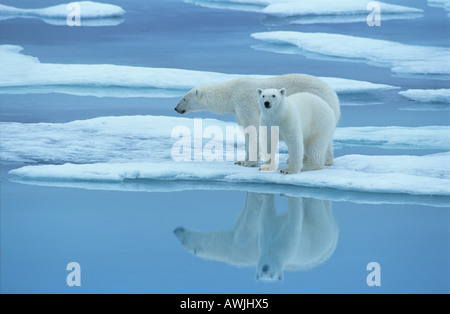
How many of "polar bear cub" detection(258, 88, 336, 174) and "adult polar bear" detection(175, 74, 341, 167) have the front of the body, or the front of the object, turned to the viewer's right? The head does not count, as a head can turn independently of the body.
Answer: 0

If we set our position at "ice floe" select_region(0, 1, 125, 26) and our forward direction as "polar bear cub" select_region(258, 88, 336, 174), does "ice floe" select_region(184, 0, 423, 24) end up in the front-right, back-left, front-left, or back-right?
front-left

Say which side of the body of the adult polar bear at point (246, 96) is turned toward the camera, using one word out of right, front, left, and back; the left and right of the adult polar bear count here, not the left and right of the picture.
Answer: left

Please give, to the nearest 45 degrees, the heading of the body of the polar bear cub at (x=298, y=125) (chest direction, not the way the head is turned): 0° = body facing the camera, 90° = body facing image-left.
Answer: approximately 45°

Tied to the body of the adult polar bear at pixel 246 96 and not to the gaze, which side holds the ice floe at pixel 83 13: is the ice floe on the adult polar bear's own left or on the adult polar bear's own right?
on the adult polar bear's own right

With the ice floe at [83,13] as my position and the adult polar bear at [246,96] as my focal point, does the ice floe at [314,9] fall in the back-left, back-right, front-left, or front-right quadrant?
front-left

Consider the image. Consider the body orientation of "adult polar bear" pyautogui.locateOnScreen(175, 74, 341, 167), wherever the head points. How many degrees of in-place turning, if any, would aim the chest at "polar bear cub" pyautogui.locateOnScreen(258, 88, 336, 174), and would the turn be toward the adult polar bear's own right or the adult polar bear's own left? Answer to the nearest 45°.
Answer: approximately 135° to the adult polar bear's own left

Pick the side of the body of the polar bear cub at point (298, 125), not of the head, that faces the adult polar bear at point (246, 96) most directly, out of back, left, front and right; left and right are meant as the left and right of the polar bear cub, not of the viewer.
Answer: right
